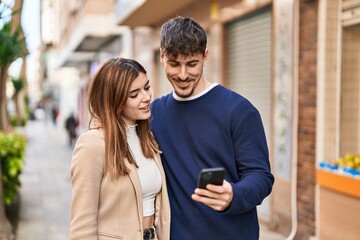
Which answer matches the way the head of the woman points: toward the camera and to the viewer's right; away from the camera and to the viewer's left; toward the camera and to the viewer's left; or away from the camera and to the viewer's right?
toward the camera and to the viewer's right

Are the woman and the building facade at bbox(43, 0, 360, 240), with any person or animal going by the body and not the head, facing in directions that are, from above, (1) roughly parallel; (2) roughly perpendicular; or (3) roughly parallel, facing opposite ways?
roughly perpendicular

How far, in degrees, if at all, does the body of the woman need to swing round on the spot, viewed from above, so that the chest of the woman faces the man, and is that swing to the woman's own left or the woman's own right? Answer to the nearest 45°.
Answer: approximately 45° to the woman's own left

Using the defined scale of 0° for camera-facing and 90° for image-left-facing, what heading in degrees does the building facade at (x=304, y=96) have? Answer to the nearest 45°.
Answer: approximately 45°

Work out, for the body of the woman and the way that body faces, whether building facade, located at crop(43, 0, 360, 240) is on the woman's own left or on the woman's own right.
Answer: on the woman's own left

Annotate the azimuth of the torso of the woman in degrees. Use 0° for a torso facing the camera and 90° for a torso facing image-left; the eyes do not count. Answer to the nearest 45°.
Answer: approximately 315°
